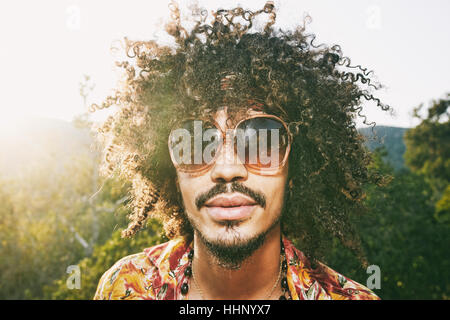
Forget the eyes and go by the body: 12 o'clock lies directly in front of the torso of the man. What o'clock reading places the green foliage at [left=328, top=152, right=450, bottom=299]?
The green foliage is roughly at 7 o'clock from the man.

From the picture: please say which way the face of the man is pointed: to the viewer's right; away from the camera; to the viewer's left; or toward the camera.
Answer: toward the camera

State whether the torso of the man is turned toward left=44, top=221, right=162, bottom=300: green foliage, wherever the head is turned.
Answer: no

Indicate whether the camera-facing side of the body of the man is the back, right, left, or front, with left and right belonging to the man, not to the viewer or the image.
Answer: front

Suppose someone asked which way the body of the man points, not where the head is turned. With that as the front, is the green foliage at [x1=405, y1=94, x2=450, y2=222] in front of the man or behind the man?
behind

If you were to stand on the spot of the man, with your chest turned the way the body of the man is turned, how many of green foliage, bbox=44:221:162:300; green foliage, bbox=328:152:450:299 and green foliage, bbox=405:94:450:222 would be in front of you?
0
